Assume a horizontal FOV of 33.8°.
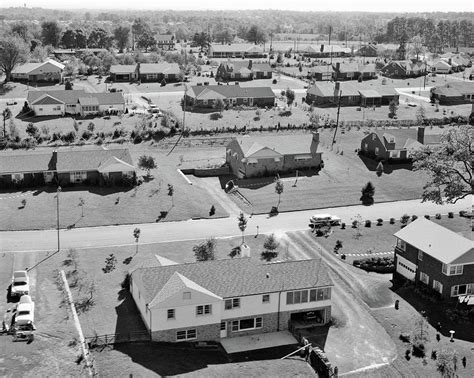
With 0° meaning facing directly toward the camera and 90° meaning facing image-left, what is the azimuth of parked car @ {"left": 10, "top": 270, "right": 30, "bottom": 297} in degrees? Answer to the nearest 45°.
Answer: approximately 0°

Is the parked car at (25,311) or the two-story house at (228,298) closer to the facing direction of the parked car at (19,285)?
the parked car

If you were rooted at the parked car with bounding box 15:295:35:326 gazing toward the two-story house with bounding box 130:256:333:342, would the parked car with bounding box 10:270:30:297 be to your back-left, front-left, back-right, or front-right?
back-left

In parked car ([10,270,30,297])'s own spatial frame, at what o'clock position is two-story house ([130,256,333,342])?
The two-story house is roughly at 10 o'clock from the parked car.

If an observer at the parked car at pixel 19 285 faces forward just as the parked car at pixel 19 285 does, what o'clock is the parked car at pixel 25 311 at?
the parked car at pixel 25 311 is roughly at 12 o'clock from the parked car at pixel 19 285.
